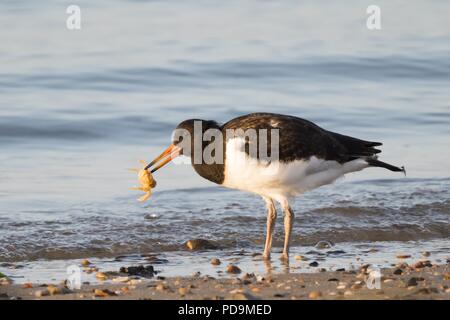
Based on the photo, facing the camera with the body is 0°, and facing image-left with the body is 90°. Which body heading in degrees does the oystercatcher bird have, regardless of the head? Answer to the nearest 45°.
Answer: approximately 90°

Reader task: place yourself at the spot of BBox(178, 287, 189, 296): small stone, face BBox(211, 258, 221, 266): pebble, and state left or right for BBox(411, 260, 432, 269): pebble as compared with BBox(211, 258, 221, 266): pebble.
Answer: right

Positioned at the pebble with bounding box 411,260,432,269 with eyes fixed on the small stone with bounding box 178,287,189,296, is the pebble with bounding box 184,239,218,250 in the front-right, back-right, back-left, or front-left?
front-right

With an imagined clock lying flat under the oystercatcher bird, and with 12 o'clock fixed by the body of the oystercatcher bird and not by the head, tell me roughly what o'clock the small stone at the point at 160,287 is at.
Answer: The small stone is roughly at 10 o'clock from the oystercatcher bird.

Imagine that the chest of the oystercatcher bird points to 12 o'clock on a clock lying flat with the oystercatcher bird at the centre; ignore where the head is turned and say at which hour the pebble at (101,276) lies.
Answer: The pebble is roughly at 11 o'clock from the oystercatcher bird.

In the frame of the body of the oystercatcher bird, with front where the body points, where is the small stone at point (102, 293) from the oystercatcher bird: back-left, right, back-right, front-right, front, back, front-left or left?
front-left

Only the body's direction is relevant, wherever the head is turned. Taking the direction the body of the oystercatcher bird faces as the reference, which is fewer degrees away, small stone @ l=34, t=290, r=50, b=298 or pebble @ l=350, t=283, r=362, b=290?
the small stone

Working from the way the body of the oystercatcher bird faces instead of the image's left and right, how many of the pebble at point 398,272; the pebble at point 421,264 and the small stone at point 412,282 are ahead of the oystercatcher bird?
0

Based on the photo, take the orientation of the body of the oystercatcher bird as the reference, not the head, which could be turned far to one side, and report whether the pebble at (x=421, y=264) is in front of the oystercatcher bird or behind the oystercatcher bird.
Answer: behind

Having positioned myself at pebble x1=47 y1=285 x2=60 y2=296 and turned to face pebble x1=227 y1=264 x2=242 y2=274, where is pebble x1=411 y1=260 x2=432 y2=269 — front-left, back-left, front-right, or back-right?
front-right

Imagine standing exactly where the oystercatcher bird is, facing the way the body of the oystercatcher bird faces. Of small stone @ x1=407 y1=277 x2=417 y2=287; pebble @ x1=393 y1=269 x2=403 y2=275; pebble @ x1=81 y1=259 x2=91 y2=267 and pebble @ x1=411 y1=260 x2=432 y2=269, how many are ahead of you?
1

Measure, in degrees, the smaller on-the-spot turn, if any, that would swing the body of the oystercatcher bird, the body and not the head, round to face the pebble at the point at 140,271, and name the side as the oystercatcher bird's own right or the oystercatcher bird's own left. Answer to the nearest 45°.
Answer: approximately 45° to the oystercatcher bird's own left
